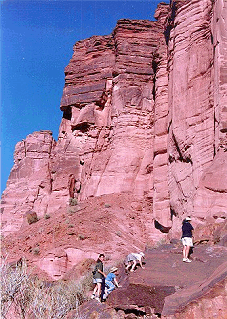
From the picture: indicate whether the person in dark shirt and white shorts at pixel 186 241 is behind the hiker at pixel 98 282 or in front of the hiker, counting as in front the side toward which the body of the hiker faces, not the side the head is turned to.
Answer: in front

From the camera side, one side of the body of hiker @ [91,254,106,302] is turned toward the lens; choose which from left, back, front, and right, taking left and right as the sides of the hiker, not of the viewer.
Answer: right

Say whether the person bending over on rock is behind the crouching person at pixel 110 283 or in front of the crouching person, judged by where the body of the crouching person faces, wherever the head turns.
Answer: in front

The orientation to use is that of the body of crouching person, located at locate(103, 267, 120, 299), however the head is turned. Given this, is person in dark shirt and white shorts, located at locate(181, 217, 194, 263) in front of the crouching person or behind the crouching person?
in front

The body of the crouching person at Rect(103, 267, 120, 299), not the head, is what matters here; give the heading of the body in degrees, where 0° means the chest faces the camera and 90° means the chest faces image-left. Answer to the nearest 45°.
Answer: approximately 270°
